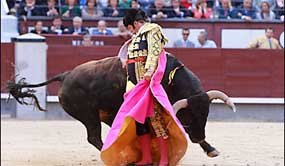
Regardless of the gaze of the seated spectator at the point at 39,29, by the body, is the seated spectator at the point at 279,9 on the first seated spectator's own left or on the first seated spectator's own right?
on the first seated spectator's own left

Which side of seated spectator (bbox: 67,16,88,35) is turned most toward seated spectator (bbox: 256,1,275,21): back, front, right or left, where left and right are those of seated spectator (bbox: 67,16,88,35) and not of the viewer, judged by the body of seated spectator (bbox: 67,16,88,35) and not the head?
left

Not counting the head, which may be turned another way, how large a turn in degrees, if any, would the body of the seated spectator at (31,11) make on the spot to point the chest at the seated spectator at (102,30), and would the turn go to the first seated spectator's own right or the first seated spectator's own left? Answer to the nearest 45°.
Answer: approximately 90° to the first seated spectator's own left

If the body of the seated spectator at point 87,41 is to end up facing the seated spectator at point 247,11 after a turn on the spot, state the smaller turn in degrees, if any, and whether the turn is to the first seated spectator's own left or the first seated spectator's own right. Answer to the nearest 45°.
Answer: approximately 90° to the first seated spectator's own left

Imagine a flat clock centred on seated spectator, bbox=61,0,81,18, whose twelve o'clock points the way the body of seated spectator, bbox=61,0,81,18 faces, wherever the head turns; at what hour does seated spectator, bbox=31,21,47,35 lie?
seated spectator, bbox=31,21,47,35 is roughly at 2 o'clock from seated spectator, bbox=61,0,81,18.
